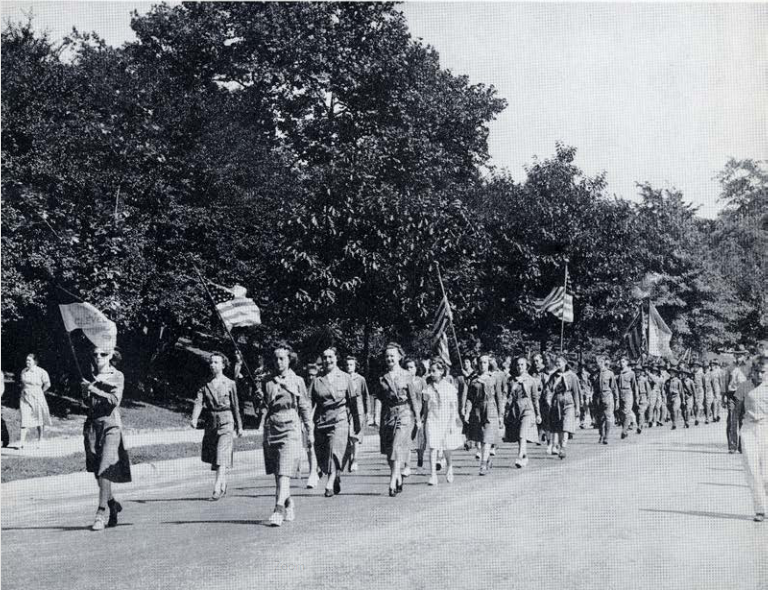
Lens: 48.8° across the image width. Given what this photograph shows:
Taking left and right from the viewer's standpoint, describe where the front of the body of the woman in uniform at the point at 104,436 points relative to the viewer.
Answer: facing the viewer and to the left of the viewer

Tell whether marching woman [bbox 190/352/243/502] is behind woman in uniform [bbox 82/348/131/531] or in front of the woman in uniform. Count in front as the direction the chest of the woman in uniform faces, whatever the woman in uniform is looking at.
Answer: behind

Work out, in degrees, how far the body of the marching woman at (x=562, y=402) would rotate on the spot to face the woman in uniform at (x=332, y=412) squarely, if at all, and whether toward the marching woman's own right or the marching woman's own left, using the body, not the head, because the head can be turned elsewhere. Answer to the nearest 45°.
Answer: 0° — they already face them

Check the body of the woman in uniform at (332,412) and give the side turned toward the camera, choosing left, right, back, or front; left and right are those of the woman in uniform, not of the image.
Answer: front

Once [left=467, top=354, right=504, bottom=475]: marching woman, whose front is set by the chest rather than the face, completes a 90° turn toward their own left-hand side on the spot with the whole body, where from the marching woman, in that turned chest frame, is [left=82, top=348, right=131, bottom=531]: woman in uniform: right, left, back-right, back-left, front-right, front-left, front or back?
back-right

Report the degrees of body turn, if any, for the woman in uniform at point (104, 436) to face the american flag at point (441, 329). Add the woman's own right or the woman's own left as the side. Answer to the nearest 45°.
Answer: approximately 180°

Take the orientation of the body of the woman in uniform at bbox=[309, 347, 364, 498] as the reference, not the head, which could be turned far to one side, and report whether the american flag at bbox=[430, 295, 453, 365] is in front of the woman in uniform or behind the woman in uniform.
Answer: behind

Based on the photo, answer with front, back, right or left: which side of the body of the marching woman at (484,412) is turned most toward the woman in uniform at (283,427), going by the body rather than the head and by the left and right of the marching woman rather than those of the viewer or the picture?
front

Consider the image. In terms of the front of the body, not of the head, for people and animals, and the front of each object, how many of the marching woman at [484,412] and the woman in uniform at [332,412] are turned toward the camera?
2

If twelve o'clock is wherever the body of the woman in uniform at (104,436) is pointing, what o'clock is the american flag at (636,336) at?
The american flag is roughly at 6 o'clock from the woman in uniform.

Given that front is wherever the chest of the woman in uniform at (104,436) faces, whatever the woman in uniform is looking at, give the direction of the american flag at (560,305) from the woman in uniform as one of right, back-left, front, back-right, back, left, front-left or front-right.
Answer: back

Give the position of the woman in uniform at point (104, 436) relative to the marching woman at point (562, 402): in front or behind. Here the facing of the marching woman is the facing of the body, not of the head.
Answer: in front

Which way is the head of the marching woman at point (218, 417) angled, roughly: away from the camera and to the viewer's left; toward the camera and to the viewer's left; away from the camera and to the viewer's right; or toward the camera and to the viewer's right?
toward the camera and to the viewer's left

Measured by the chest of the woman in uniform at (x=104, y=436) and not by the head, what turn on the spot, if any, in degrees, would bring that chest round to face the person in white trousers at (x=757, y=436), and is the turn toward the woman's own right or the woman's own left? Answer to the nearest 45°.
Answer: approximately 135° to the woman's own left

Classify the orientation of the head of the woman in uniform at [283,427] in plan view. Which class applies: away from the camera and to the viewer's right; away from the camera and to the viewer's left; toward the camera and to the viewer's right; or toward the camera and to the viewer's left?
toward the camera and to the viewer's left
